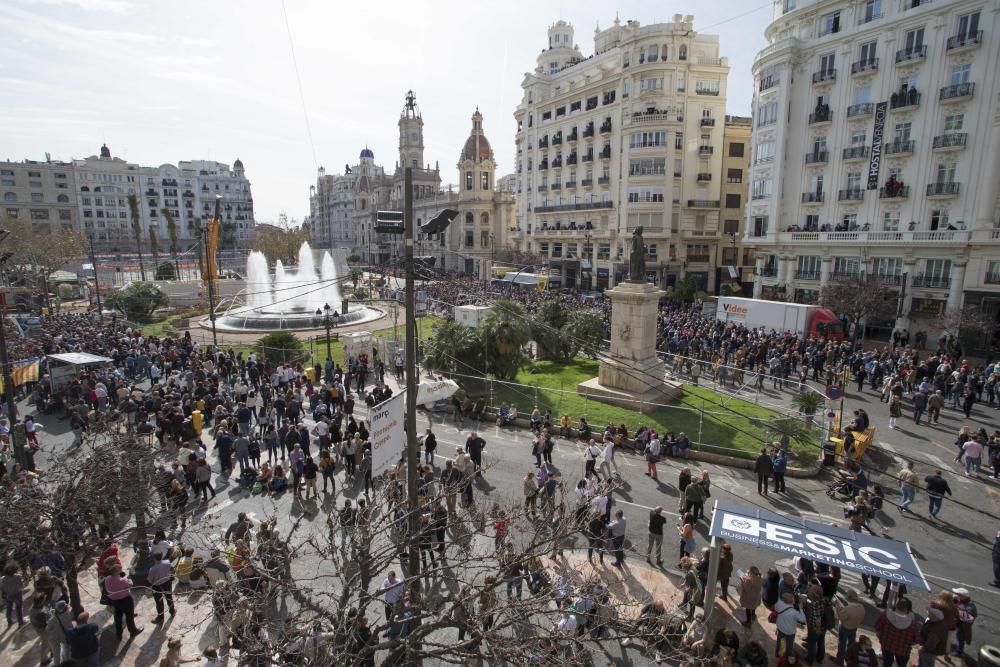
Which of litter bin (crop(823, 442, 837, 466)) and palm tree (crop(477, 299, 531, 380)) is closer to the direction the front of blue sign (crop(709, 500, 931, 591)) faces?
the palm tree

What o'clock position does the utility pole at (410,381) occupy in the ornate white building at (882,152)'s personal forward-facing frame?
The utility pole is roughly at 11 o'clock from the ornate white building.

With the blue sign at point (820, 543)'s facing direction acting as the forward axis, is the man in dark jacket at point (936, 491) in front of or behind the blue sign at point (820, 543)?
behind

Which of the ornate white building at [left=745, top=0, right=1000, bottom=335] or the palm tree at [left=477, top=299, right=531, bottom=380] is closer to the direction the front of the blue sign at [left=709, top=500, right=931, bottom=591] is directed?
the palm tree

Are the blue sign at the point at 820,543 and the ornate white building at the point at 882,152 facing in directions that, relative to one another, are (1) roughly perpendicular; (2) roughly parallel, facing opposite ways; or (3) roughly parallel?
roughly parallel

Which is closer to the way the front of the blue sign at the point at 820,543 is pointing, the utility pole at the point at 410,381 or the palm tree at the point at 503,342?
the utility pole

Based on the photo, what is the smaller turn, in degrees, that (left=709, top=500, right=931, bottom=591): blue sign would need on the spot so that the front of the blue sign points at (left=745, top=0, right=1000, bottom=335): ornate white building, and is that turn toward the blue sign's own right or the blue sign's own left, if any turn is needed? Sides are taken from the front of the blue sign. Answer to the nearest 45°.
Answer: approximately 135° to the blue sign's own right

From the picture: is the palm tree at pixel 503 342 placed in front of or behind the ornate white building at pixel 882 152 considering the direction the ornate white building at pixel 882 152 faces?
in front

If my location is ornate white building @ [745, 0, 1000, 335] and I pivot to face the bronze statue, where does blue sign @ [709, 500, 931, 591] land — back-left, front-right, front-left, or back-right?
front-left

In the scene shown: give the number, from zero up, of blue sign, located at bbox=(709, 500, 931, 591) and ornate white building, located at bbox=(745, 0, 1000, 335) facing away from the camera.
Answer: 0

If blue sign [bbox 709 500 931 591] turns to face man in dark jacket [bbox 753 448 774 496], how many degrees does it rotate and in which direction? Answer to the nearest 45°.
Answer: approximately 135° to its right

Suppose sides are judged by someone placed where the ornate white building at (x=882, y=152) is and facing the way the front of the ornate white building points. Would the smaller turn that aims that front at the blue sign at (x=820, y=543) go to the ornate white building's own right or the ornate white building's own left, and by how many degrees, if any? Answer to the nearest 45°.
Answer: approximately 45° to the ornate white building's own left

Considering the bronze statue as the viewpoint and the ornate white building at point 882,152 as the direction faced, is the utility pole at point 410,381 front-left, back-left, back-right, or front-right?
back-right

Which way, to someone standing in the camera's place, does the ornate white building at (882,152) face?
facing the viewer and to the left of the viewer
